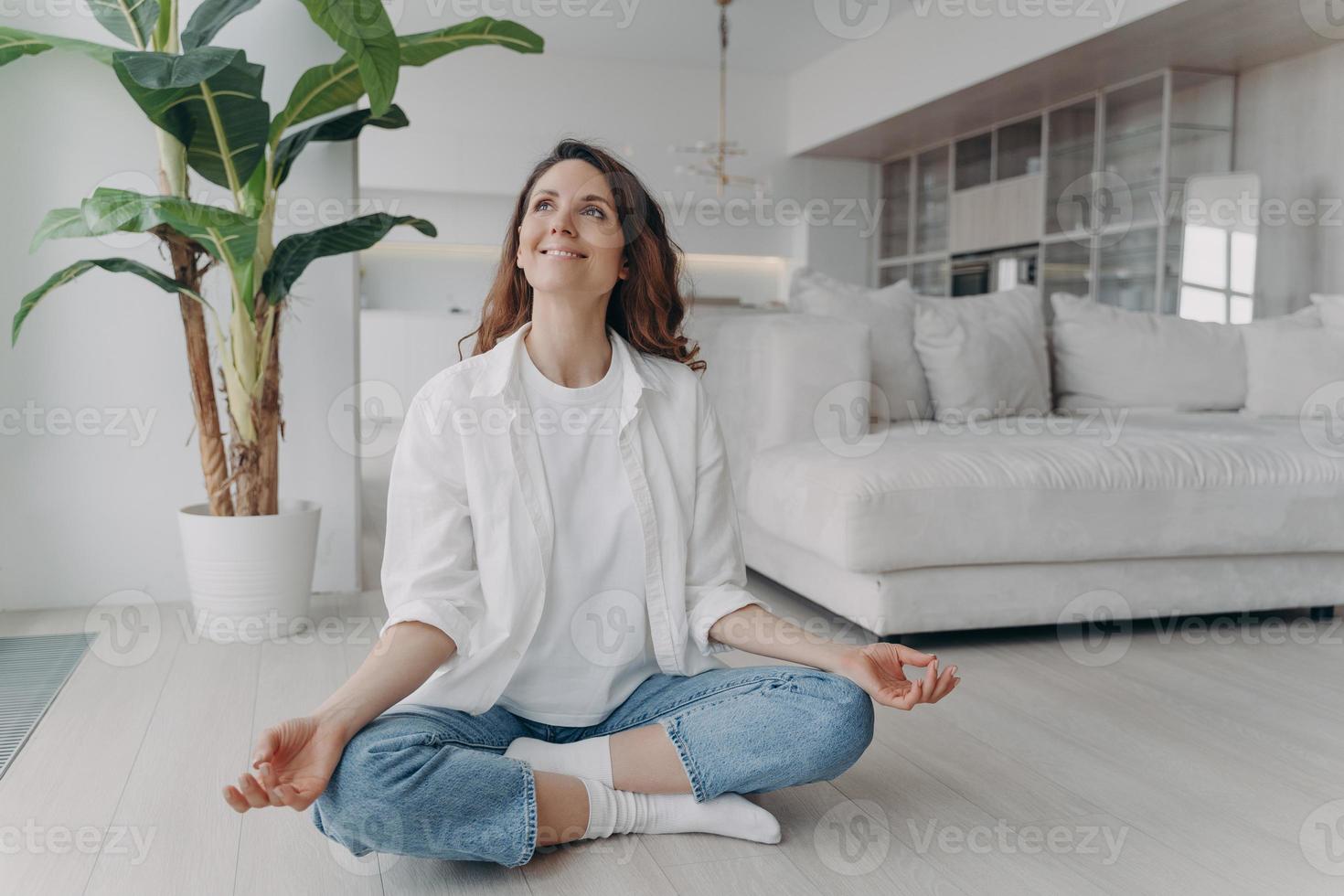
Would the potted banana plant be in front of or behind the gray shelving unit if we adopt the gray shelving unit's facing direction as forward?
in front

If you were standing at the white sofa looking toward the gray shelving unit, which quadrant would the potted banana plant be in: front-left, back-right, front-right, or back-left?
back-left

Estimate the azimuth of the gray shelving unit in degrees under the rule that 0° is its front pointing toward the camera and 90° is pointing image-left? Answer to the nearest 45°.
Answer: approximately 45°

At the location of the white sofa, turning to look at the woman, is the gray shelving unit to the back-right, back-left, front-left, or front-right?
back-right

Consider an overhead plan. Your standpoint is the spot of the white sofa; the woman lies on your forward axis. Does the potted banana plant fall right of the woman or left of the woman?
right

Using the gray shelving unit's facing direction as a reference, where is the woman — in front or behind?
in front

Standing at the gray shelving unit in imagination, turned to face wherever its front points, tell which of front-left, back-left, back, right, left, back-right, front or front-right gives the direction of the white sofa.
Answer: front-left
